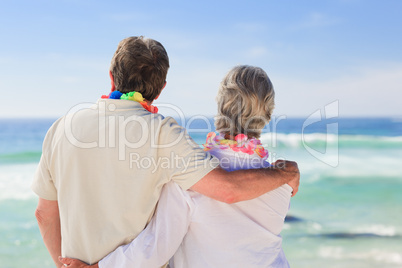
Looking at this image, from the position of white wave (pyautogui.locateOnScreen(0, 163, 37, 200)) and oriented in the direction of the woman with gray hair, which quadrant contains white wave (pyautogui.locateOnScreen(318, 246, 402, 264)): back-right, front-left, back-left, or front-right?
front-left

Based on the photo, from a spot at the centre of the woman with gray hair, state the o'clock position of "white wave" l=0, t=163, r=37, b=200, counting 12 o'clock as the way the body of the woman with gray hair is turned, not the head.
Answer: The white wave is roughly at 11 o'clock from the woman with gray hair.

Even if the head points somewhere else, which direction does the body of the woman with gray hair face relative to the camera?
away from the camera

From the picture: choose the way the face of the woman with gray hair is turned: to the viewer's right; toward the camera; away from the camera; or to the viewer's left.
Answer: away from the camera

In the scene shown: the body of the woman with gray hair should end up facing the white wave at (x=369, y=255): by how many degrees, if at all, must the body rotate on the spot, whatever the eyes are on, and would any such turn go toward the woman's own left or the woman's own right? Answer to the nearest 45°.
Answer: approximately 45° to the woman's own right
